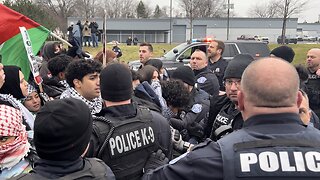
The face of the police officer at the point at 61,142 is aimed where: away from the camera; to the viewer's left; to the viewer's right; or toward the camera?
away from the camera

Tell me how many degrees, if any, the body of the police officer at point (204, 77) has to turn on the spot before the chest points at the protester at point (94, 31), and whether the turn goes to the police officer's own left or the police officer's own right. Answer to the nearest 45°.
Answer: approximately 135° to the police officer's own right

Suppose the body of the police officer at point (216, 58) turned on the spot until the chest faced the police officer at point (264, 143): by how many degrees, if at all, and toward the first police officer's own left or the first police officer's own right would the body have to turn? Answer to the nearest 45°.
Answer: approximately 45° to the first police officer's own left

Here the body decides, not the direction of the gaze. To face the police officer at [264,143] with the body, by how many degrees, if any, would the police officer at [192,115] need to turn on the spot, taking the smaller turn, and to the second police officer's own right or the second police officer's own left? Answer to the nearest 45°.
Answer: approximately 90° to the second police officer's own left

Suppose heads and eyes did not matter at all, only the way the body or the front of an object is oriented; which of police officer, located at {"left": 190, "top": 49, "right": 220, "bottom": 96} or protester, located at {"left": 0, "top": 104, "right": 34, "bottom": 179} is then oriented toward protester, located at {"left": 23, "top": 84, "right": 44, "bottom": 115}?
the police officer

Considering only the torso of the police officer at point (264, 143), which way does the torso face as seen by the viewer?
away from the camera

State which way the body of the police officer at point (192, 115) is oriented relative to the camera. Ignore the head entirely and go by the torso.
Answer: to the viewer's left

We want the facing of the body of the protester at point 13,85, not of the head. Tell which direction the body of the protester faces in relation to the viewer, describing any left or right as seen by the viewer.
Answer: facing to the right of the viewer
